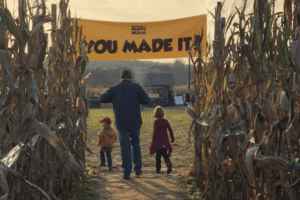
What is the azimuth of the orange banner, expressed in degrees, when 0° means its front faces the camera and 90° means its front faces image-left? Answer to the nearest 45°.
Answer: approximately 0°

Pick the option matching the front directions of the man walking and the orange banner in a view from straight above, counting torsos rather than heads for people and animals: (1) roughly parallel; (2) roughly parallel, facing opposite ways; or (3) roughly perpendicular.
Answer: roughly parallel, facing opposite ways

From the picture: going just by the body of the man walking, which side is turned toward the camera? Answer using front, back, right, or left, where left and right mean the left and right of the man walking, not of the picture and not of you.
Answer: back

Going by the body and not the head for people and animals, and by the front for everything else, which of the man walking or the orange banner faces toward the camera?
the orange banner

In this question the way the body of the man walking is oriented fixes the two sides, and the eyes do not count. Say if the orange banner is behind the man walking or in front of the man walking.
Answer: in front

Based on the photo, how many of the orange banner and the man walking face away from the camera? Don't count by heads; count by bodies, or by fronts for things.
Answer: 1

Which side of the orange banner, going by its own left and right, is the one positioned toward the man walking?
front

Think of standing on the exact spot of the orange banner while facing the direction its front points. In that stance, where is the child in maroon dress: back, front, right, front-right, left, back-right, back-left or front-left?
front

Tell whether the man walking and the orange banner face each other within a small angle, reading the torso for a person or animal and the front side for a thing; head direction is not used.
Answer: yes
